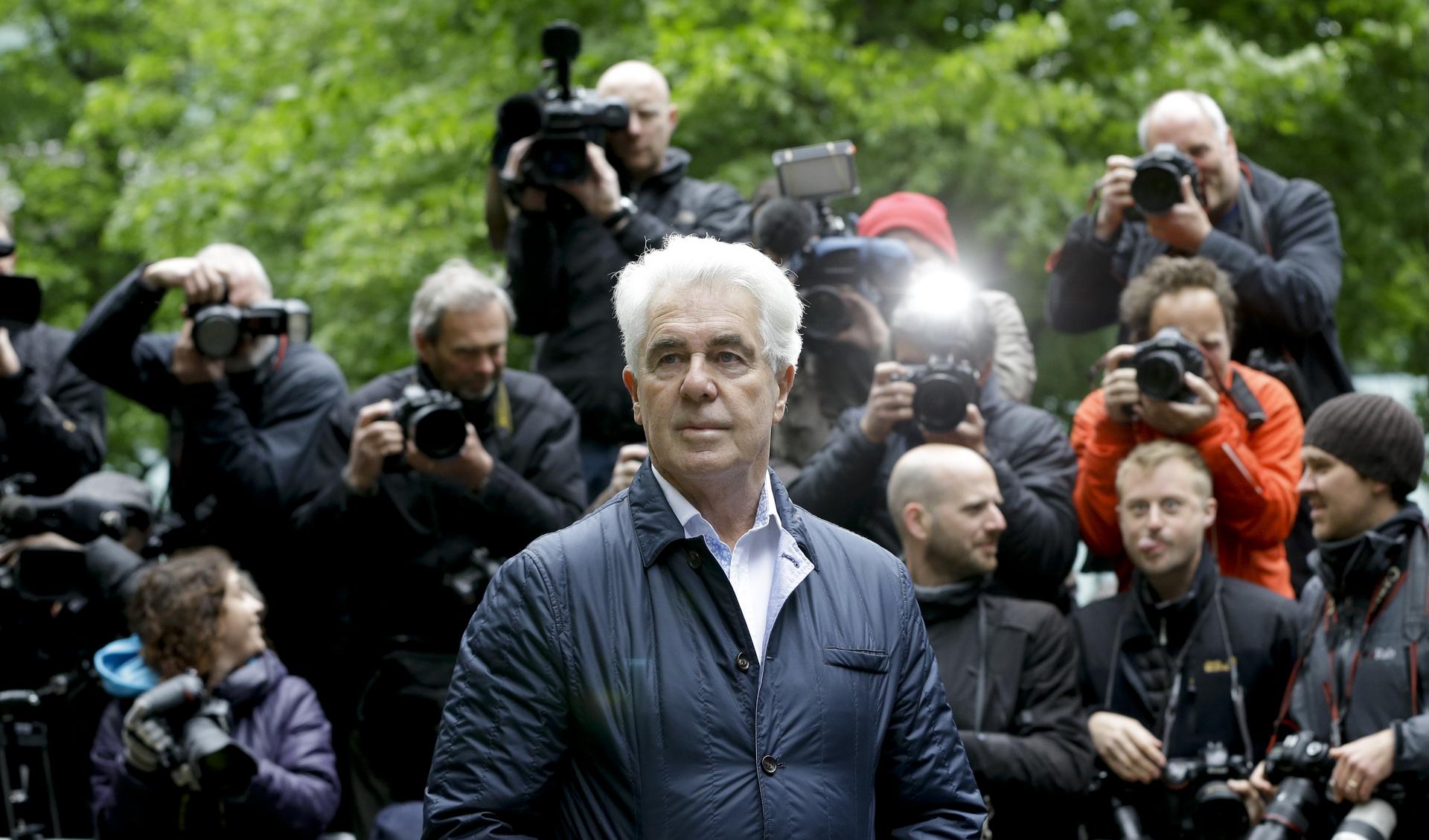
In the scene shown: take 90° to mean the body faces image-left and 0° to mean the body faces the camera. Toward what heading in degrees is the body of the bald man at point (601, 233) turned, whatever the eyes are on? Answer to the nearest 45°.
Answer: approximately 45°

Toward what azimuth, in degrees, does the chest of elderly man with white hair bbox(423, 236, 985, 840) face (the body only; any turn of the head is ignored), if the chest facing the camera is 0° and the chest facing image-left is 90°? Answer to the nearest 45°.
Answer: approximately 0°

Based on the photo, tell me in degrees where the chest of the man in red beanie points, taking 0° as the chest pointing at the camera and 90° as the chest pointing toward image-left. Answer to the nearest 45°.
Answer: approximately 45°

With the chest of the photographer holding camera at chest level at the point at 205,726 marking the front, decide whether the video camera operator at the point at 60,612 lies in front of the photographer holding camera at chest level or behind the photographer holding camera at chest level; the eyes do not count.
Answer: behind

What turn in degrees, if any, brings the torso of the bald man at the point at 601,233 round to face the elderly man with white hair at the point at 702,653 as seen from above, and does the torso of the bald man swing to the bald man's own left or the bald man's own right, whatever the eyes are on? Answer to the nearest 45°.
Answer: approximately 45° to the bald man's own left
